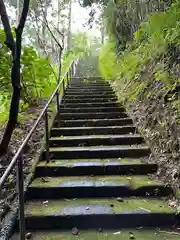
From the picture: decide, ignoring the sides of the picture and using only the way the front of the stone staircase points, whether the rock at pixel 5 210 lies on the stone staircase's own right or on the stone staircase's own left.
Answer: on the stone staircase's own right

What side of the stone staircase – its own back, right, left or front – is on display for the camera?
front
